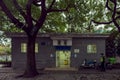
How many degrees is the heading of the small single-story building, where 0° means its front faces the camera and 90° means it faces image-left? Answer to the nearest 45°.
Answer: approximately 0°
